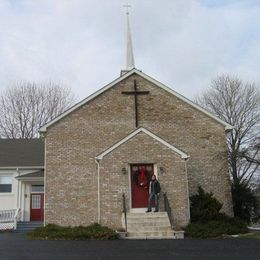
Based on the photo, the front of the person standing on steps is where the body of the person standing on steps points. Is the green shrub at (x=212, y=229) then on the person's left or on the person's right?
on the person's left

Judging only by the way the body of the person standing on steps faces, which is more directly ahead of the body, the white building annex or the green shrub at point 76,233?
the green shrub

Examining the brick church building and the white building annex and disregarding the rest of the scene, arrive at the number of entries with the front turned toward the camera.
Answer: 2

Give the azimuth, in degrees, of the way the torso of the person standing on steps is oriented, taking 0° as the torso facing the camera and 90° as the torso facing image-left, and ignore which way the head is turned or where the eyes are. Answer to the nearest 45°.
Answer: approximately 0°

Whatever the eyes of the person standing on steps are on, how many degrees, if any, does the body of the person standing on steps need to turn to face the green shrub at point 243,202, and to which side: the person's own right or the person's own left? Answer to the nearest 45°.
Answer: approximately 135° to the person's own left

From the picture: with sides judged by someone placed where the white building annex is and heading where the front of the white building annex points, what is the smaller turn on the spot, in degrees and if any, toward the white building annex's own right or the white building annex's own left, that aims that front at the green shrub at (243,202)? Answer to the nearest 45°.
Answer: approximately 45° to the white building annex's own left

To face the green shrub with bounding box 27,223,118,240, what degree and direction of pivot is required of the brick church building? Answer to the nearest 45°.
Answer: approximately 45° to its right
